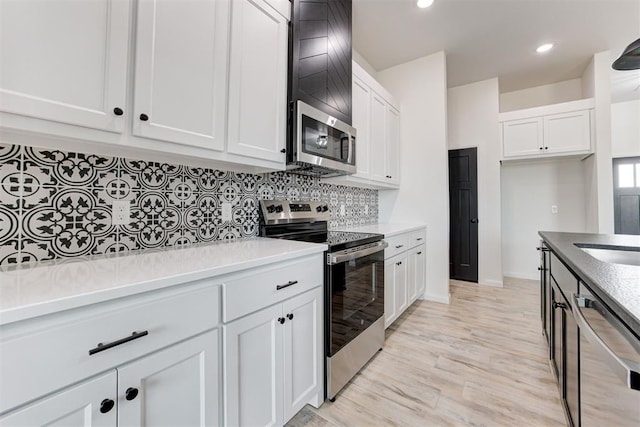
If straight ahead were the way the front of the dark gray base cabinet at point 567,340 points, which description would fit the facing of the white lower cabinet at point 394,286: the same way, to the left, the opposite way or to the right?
the opposite way

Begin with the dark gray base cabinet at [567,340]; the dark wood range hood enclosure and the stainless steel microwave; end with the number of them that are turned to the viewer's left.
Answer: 1

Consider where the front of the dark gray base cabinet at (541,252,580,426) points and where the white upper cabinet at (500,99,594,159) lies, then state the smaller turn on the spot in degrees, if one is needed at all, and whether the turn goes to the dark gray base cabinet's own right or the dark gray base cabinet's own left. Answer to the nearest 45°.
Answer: approximately 90° to the dark gray base cabinet's own right

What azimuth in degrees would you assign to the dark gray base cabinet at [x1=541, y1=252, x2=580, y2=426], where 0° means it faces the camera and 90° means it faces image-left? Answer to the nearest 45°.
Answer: approximately 90°

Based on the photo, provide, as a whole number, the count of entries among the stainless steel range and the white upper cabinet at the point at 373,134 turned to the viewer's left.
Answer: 0

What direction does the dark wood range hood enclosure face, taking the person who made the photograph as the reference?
facing the viewer and to the right of the viewer

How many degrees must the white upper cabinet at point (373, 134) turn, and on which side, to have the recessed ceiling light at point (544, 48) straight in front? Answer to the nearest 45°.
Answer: approximately 45° to its left

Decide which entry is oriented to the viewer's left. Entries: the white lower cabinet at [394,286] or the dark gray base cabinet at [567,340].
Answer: the dark gray base cabinet
